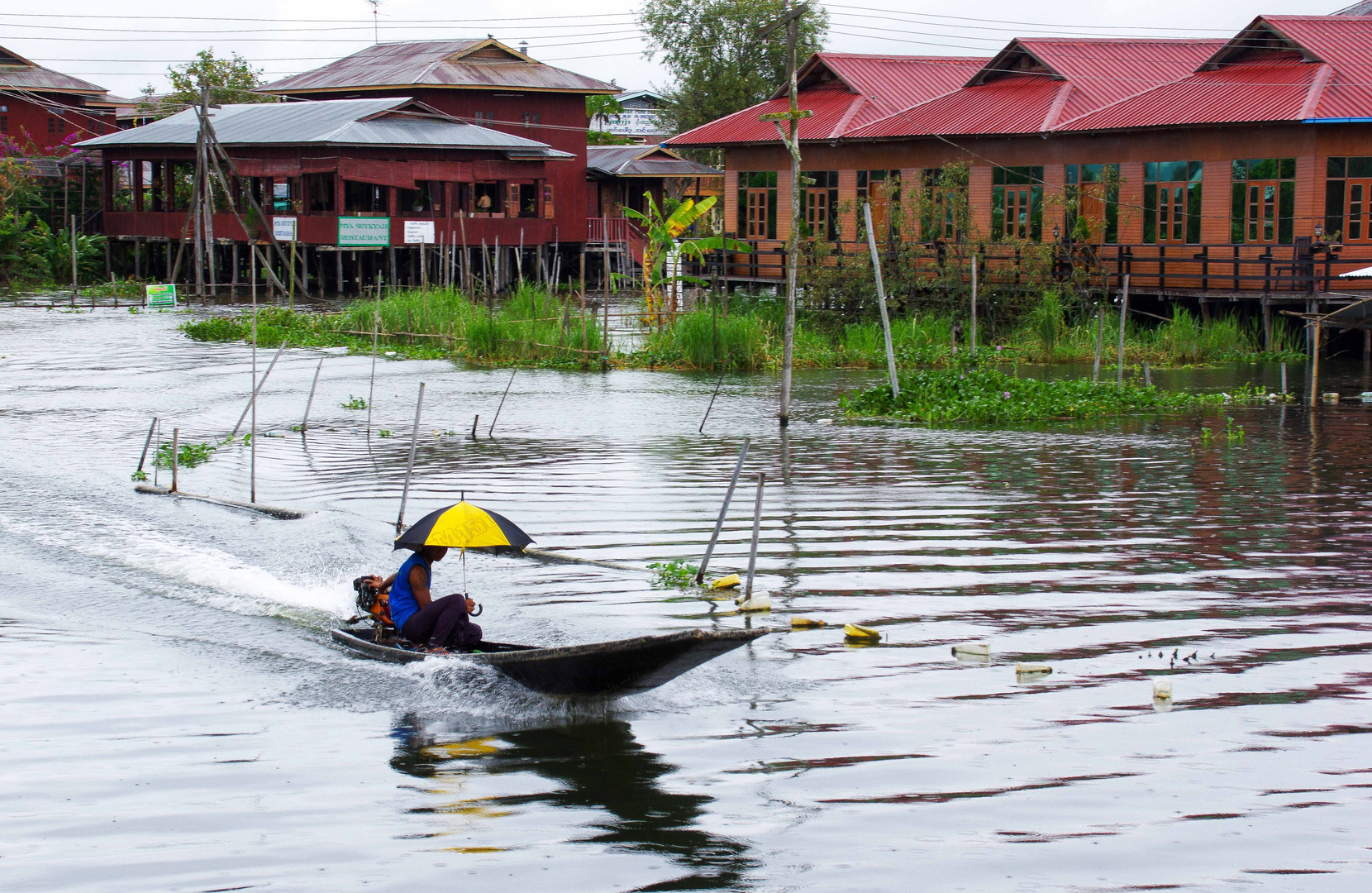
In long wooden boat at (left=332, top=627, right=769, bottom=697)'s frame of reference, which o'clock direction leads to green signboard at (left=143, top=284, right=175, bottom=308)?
The green signboard is roughly at 7 o'clock from the long wooden boat.

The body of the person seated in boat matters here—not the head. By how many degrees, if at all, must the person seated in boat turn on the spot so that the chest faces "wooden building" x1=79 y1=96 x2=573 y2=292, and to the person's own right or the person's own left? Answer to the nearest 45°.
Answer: approximately 90° to the person's own left

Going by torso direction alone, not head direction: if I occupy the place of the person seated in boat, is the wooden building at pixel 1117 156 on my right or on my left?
on my left

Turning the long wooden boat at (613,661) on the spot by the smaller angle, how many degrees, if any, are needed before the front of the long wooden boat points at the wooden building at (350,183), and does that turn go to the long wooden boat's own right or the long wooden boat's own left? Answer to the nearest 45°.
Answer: approximately 135° to the long wooden boat's own left

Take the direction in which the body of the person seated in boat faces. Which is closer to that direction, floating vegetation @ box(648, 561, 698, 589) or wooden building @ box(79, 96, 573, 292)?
the floating vegetation

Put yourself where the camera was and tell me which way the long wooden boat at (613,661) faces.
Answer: facing the viewer and to the right of the viewer

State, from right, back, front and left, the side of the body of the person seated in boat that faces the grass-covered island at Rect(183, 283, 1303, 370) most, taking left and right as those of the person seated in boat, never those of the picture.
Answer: left

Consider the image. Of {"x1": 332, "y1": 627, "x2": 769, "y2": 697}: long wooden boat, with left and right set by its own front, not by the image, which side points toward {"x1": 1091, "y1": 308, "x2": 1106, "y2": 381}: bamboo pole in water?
left

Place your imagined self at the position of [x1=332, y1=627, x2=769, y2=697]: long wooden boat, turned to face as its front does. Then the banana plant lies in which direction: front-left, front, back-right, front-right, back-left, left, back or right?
back-left

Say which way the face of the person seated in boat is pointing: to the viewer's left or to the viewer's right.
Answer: to the viewer's right

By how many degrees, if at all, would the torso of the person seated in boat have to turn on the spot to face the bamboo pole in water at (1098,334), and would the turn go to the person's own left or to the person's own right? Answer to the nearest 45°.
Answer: approximately 45° to the person's own left

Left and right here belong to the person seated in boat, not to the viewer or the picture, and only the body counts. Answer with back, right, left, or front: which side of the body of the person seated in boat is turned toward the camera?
right

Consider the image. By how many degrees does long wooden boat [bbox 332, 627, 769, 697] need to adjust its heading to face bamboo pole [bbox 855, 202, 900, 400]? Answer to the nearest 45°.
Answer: approximately 135° to its left

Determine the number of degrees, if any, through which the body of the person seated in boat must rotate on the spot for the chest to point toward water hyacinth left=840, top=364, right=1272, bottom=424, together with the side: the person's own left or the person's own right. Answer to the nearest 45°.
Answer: approximately 45° to the person's own left
